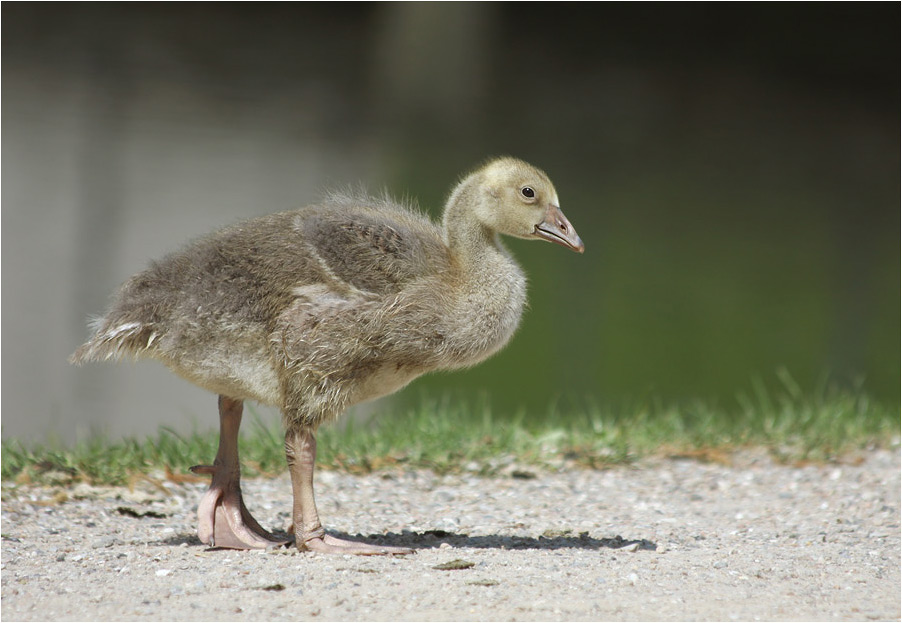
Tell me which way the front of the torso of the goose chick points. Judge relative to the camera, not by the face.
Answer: to the viewer's right
